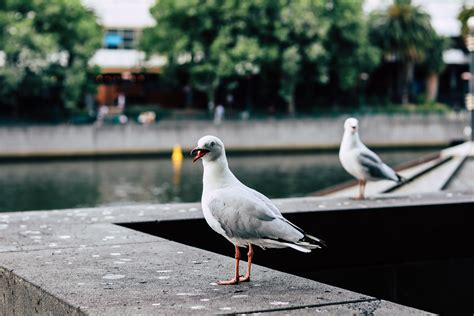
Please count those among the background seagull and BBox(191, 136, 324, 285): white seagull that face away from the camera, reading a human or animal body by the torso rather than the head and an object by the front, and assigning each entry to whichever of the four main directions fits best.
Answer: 0

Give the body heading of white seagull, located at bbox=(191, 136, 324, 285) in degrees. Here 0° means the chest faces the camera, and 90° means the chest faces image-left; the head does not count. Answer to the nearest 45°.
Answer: approximately 90°

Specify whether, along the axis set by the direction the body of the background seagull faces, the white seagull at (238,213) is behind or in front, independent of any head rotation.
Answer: in front

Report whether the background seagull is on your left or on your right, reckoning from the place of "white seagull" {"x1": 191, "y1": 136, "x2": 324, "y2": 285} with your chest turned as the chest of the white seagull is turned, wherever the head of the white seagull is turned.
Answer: on your right

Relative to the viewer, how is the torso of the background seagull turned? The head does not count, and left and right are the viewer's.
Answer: facing the viewer and to the left of the viewer

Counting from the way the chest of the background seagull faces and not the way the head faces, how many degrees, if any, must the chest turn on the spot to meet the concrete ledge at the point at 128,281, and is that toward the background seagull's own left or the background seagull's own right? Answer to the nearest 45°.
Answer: approximately 45° to the background seagull's own left
